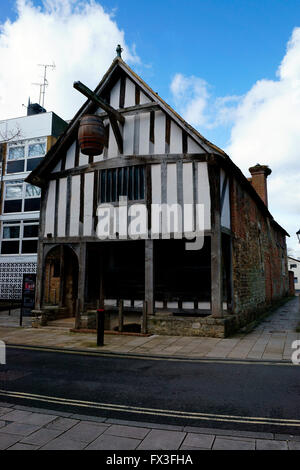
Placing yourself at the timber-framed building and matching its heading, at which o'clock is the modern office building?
The modern office building is roughly at 3 o'clock from the timber-framed building.

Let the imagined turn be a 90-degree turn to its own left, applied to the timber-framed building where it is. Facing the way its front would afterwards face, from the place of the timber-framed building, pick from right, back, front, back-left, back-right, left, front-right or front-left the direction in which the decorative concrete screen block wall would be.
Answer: back
